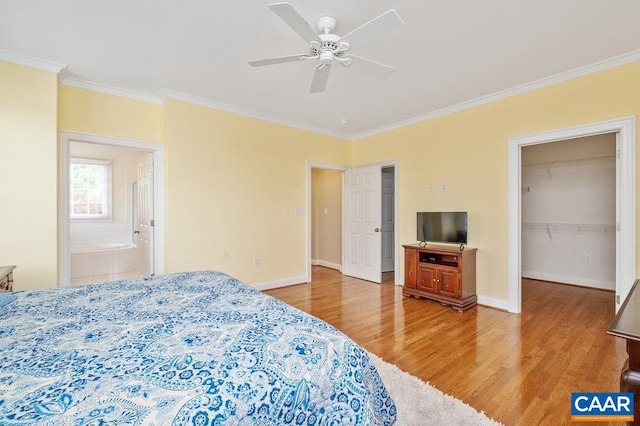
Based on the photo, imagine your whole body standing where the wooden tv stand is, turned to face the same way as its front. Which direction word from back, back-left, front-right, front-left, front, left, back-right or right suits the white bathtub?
front-right

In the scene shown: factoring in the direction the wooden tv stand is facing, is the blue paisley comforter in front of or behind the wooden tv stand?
in front

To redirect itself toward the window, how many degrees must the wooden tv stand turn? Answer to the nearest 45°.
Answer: approximately 45° to its right

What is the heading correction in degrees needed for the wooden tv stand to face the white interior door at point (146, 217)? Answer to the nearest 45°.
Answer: approximately 45° to its right

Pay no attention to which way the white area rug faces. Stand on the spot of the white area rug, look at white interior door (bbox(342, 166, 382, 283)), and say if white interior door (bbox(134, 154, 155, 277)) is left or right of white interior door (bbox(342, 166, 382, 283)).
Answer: left

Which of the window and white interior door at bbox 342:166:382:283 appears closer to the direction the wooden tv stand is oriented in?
the window

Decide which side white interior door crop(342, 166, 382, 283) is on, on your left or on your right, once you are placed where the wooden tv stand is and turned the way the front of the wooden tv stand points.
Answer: on your right

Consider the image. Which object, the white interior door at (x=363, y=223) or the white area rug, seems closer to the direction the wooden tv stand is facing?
the white area rug

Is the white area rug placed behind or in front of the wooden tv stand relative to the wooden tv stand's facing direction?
in front
